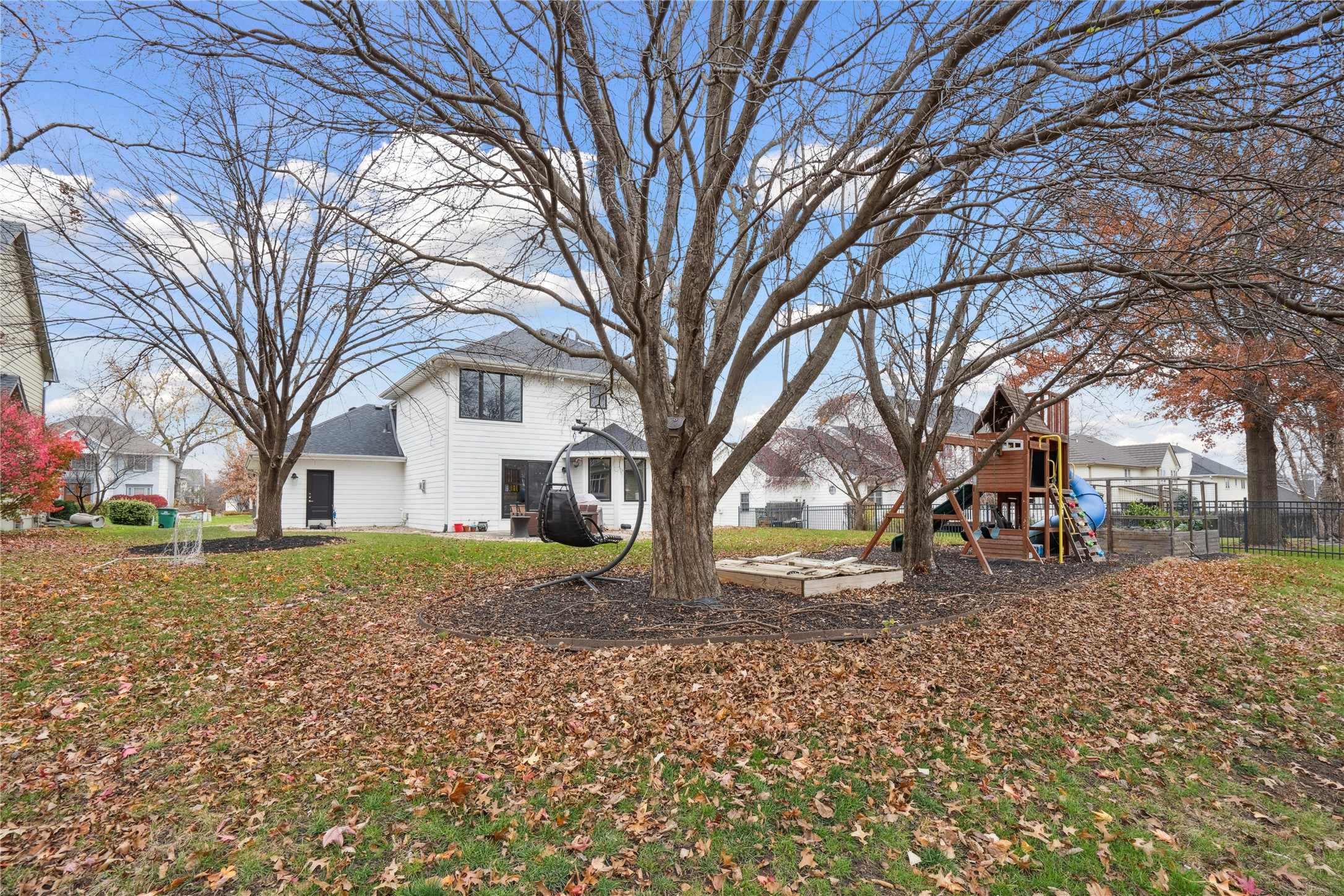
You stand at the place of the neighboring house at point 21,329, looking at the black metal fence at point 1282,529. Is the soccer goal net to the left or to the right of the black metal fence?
right

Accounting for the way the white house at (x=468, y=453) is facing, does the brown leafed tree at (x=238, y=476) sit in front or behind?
in front

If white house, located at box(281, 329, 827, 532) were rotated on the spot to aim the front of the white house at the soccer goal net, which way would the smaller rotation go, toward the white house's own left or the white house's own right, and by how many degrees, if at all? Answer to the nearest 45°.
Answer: approximately 180°

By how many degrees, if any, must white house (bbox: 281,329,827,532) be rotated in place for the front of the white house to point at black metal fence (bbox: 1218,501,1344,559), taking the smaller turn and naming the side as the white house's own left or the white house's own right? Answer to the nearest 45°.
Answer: approximately 135° to the white house's own right

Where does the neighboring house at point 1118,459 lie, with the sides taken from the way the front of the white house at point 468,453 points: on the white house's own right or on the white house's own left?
on the white house's own right

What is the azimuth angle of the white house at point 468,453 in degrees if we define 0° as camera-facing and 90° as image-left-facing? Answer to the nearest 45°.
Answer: approximately 180°

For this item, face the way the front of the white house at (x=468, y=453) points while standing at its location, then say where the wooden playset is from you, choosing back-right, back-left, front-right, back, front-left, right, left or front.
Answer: back-right

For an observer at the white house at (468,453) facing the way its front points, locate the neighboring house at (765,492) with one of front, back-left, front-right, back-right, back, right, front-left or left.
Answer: front-right

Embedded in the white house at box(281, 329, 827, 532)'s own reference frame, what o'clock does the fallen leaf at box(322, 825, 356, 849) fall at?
The fallen leaf is roughly at 6 o'clock from the white house.

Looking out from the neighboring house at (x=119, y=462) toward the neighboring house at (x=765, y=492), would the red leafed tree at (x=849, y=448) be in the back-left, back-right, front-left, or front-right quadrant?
front-right

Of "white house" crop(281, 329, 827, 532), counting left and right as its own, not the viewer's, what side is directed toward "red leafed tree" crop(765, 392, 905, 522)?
right

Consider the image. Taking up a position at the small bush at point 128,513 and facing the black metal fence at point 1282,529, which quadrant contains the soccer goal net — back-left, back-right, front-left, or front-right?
front-right
